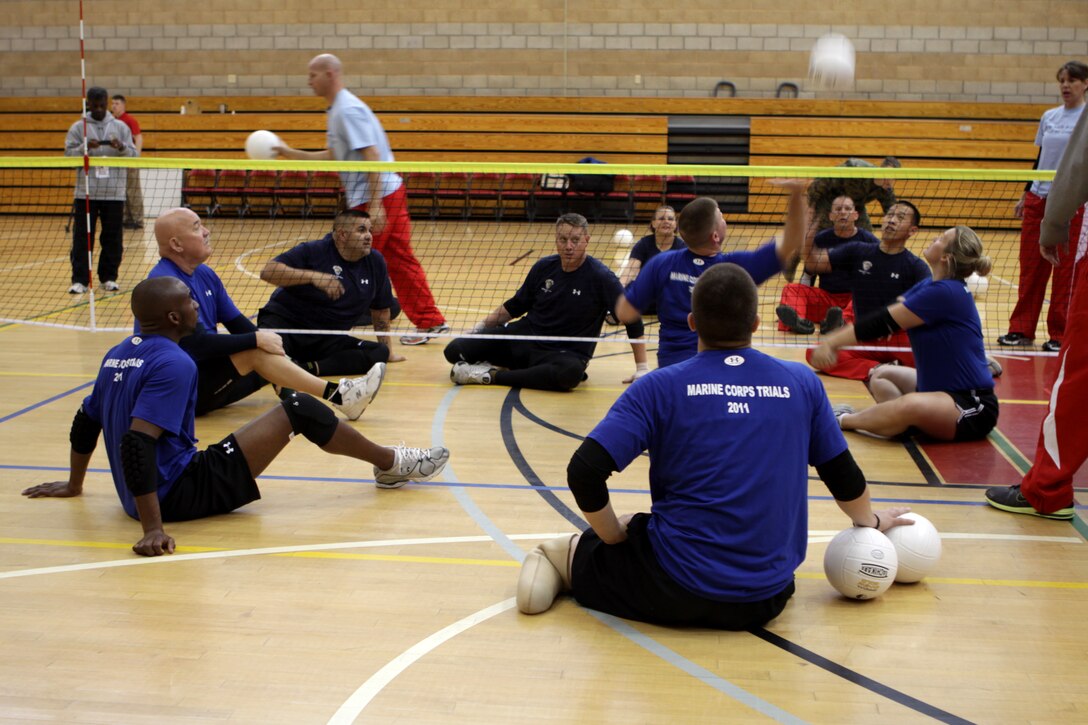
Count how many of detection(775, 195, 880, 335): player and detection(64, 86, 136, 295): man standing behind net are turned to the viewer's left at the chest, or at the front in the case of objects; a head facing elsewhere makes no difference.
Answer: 0

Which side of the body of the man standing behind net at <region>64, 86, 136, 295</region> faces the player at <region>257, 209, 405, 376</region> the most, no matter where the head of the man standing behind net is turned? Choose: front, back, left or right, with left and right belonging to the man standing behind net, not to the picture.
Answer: front

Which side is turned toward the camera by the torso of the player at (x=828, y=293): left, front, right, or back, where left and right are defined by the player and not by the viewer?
front

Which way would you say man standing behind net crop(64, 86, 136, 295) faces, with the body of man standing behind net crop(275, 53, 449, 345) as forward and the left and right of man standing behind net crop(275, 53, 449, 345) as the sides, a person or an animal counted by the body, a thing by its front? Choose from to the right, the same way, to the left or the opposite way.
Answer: to the left

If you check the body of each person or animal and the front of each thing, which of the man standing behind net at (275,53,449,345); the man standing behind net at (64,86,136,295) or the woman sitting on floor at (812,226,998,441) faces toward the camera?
the man standing behind net at (64,86,136,295)

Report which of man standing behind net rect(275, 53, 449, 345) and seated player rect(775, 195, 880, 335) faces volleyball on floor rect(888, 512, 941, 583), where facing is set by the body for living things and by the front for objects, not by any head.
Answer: the seated player

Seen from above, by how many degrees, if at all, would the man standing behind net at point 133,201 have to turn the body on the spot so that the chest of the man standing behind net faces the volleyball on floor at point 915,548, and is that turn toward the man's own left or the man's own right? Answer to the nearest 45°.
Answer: approximately 45° to the man's own left

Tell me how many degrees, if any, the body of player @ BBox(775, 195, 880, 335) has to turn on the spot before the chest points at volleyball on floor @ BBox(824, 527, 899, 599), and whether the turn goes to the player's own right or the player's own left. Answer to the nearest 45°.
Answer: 0° — they already face it

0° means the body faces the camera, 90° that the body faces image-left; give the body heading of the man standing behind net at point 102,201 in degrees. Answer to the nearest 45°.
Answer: approximately 0°

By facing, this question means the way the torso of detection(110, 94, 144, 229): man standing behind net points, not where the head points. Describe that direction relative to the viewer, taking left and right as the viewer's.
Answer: facing the viewer and to the left of the viewer

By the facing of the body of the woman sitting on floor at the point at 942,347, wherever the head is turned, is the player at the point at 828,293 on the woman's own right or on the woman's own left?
on the woman's own right

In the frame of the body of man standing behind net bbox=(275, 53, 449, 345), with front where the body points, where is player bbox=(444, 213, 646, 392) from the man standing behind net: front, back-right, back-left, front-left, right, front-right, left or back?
back-left

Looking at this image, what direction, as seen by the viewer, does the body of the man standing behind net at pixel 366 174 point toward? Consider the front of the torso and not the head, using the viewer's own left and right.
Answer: facing to the left of the viewer

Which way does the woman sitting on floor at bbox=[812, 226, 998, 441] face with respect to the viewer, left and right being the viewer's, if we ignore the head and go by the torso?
facing to the left of the viewer

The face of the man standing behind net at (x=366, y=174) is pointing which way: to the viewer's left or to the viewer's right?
to the viewer's left

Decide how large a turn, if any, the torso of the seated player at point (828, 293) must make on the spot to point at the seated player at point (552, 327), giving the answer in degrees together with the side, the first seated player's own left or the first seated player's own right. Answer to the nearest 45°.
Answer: approximately 45° to the first seated player's own right

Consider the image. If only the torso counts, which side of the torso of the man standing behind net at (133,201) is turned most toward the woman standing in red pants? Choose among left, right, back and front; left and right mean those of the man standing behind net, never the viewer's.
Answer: left
